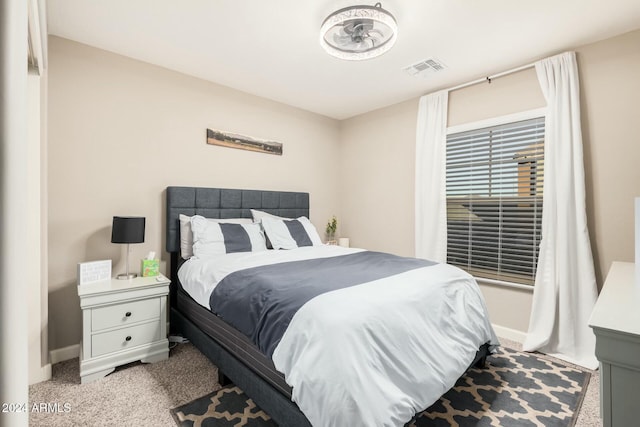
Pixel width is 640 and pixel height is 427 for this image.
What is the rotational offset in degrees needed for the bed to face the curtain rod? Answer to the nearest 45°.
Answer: approximately 45° to its left

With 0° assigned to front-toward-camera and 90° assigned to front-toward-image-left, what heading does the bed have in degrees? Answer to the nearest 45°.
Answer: approximately 315°

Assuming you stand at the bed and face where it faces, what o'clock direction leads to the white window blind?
The white window blind is roughly at 10 o'clock from the bed.

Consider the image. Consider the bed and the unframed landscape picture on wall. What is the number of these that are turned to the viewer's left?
0

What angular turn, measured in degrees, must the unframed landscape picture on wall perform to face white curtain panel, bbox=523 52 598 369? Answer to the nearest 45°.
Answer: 0° — it already faces it

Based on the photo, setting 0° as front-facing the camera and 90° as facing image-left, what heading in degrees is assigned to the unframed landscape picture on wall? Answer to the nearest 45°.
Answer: approximately 315°

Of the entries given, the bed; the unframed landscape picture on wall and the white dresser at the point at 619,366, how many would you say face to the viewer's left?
1

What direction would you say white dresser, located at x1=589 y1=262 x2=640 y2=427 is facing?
to the viewer's left

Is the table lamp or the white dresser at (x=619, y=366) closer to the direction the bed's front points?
the white dresser

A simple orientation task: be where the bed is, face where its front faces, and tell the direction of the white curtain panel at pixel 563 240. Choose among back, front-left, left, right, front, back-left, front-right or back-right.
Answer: front-left
